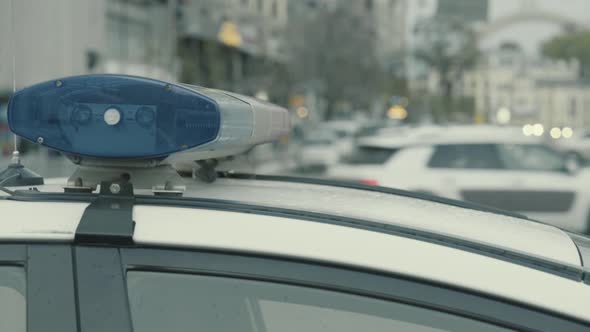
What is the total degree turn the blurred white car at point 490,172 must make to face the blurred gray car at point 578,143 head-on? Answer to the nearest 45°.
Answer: approximately 45° to its left

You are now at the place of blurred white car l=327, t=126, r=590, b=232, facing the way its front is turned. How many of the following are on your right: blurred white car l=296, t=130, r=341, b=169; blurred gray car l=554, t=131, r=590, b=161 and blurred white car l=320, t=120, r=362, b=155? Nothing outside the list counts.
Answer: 0

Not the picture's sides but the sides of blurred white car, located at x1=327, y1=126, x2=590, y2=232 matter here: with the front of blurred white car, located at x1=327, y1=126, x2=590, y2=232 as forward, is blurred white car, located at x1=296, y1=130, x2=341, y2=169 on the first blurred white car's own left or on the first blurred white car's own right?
on the first blurred white car's own left

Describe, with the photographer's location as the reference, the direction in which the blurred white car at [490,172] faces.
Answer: facing away from the viewer and to the right of the viewer

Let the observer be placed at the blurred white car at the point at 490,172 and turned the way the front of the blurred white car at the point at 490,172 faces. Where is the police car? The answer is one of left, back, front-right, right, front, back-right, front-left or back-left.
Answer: back-right

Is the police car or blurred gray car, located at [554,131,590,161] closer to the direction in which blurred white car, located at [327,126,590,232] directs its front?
the blurred gray car

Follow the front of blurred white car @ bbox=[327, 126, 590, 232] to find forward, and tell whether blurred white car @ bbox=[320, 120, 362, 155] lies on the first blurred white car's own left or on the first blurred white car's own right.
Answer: on the first blurred white car's own left

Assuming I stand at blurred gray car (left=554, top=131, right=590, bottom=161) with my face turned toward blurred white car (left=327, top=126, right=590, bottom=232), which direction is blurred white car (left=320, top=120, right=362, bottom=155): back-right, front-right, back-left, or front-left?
front-right
